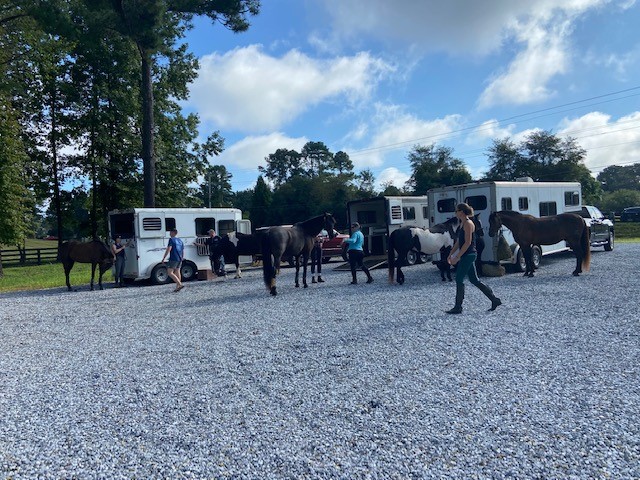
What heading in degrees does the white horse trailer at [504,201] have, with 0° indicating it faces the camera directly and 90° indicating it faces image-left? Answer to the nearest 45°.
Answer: approximately 225°

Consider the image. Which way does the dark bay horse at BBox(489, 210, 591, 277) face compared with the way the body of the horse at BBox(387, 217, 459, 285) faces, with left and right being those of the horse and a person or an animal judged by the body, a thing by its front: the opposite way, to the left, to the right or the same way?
the opposite way

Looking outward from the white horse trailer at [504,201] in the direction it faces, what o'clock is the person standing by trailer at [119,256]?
The person standing by trailer is roughly at 7 o'clock from the white horse trailer.

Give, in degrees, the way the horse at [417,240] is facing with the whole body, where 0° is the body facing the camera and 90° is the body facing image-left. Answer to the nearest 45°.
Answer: approximately 270°

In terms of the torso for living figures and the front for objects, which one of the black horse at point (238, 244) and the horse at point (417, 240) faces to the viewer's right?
the horse

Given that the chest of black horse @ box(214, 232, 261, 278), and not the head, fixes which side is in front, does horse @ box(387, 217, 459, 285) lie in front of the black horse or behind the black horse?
behind

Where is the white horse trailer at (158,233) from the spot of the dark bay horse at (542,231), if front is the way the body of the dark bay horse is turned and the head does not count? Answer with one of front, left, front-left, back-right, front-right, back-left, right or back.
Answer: front

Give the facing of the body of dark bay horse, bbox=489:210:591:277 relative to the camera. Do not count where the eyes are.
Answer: to the viewer's left

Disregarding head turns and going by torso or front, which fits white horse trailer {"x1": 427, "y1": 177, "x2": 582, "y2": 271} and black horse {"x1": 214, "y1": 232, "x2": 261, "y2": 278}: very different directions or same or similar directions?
very different directions

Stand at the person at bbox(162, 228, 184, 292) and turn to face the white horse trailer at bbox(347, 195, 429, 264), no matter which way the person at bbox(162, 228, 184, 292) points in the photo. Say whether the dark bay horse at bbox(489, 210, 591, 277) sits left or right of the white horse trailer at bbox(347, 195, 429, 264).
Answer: right

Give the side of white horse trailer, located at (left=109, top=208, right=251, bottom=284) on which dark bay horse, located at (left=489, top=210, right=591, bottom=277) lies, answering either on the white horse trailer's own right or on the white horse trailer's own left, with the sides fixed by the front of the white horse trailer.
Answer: on the white horse trailer's own right
